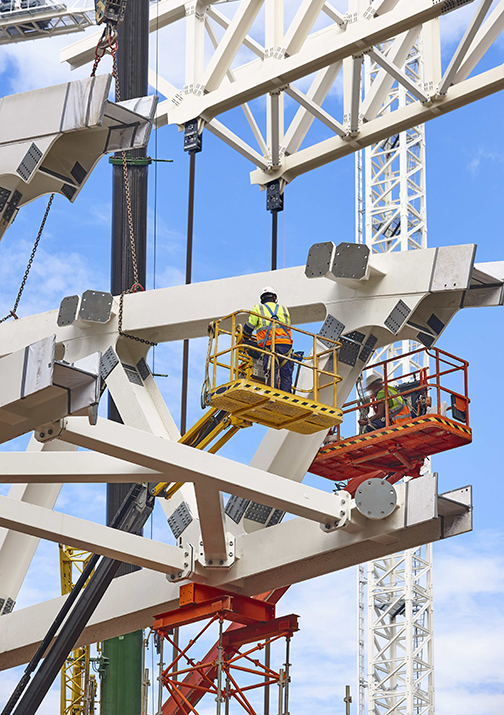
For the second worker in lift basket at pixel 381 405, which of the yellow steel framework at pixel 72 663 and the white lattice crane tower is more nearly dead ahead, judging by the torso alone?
the yellow steel framework

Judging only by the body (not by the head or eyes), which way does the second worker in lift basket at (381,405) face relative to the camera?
to the viewer's left

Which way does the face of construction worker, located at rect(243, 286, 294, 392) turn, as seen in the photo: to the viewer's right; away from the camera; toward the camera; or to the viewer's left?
away from the camera

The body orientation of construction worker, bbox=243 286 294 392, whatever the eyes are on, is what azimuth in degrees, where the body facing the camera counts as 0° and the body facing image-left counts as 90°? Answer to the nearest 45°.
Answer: approximately 180°

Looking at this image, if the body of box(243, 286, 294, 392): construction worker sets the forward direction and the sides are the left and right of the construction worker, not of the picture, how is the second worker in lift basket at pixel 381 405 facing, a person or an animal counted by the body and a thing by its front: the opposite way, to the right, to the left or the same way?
to the left

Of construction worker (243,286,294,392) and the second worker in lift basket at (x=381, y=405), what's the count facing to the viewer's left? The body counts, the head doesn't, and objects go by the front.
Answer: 1

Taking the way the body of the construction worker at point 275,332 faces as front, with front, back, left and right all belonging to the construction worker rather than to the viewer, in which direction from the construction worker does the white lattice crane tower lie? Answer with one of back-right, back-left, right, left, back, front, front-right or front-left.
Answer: front
